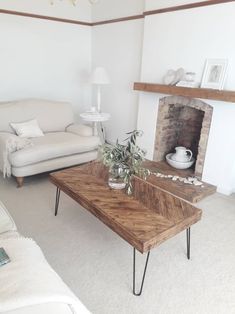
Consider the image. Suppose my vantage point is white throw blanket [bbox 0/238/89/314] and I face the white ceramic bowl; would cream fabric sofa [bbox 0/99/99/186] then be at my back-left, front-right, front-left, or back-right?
front-left

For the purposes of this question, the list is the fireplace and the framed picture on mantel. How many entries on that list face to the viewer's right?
0

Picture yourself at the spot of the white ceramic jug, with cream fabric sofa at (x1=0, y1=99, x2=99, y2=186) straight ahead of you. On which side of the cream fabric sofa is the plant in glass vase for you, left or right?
left

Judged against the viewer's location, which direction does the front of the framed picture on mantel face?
facing the viewer and to the left of the viewer

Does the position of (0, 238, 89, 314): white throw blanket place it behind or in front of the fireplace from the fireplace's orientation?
in front

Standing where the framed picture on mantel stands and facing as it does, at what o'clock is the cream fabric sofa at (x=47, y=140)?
The cream fabric sofa is roughly at 1 o'clock from the framed picture on mantel.

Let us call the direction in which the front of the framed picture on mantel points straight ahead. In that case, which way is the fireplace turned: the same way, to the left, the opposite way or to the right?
the same way

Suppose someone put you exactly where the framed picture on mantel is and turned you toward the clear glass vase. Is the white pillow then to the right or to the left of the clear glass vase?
right
